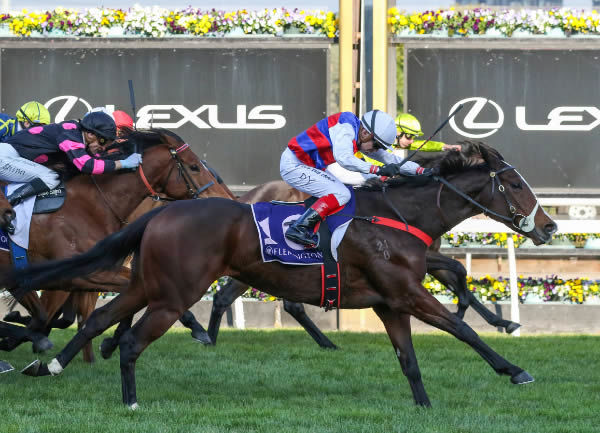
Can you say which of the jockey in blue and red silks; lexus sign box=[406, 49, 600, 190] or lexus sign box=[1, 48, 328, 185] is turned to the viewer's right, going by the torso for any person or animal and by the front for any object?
the jockey in blue and red silks

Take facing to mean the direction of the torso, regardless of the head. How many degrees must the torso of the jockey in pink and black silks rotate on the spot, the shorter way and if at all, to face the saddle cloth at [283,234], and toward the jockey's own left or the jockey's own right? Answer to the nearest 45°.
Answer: approximately 45° to the jockey's own right

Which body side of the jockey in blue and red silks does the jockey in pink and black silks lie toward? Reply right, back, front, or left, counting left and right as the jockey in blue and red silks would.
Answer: back

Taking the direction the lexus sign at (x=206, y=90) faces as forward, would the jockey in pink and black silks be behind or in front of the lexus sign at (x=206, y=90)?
in front

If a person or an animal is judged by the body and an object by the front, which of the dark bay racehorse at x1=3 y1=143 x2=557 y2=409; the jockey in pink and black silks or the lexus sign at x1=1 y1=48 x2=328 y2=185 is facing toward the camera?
the lexus sign

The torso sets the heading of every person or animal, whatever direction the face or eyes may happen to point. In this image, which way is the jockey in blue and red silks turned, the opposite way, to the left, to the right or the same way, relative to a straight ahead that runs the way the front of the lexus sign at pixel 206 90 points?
to the left

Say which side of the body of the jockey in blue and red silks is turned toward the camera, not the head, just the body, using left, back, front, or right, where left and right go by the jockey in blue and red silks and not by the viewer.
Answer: right

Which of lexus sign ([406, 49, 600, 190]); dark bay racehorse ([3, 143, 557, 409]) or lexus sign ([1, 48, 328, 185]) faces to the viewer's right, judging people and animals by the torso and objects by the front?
the dark bay racehorse

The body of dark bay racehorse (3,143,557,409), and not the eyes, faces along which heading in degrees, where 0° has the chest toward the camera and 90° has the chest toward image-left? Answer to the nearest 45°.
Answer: approximately 270°

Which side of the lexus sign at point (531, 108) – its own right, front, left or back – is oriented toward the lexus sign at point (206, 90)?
right

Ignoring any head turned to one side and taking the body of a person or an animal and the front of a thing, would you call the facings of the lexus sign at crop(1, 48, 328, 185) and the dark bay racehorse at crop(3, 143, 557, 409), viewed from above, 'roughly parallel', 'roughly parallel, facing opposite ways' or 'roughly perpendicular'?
roughly perpendicular

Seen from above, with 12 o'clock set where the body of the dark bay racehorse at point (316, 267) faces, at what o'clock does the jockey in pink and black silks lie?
The jockey in pink and black silks is roughly at 7 o'clock from the dark bay racehorse.

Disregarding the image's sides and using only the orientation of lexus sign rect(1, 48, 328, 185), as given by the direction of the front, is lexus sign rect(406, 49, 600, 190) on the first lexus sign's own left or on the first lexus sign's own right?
on the first lexus sign's own left

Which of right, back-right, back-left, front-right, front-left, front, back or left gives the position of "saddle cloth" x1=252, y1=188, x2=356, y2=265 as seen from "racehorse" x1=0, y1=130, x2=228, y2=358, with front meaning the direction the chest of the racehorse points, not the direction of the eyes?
front-right

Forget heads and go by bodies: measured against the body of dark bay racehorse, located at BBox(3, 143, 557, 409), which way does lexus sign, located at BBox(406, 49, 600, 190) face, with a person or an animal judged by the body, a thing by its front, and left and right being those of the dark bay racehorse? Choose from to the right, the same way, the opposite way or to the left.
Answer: to the right

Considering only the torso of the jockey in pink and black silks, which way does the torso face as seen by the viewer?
to the viewer's right
